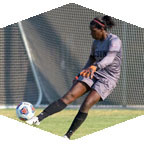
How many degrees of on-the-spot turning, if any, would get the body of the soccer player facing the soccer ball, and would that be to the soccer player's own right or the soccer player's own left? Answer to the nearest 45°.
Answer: approximately 45° to the soccer player's own right

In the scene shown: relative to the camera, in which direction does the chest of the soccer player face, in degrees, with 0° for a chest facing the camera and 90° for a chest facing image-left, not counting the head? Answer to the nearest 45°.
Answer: approximately 45°

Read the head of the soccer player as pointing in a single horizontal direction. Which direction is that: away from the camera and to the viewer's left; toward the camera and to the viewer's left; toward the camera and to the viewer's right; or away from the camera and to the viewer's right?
toward the camera and to the viewer's left
